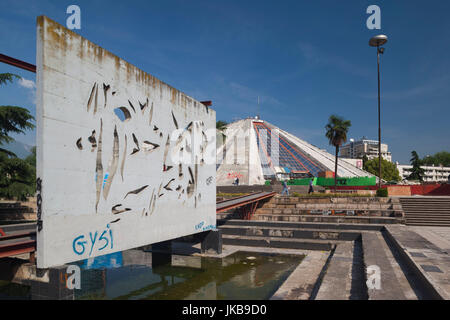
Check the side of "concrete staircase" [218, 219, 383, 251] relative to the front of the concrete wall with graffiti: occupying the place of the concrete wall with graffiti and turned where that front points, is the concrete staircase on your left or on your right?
on your left

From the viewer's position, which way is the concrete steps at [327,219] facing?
facing the viewer

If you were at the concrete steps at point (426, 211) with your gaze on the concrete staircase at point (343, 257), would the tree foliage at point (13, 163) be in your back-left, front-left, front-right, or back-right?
front-right

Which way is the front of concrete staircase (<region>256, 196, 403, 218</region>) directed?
toward the camera

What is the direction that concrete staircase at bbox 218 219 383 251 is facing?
toward the camera

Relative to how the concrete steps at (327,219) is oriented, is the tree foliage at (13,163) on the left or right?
on its right

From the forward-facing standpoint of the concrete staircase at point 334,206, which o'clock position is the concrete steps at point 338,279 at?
The concrete steps is roughly at 12 o'clock from the concrete staircase.

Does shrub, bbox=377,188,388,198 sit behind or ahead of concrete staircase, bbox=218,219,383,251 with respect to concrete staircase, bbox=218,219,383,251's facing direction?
behind

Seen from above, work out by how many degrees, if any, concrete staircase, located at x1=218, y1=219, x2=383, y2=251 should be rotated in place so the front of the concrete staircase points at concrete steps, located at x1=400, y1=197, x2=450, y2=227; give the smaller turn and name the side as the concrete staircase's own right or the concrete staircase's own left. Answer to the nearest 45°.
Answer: approximately 135° to the concrete staircase's own left

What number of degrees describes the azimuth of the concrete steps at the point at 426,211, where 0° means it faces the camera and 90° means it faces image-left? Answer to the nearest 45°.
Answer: approximately 0°

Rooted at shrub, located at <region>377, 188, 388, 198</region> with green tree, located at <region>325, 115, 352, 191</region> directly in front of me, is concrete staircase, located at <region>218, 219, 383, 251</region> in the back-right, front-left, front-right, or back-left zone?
back-left

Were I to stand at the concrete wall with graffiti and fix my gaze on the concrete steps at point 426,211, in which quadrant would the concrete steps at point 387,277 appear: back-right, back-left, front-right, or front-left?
front-right

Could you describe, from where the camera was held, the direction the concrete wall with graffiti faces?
facing the viewer and to the right of the viewer
